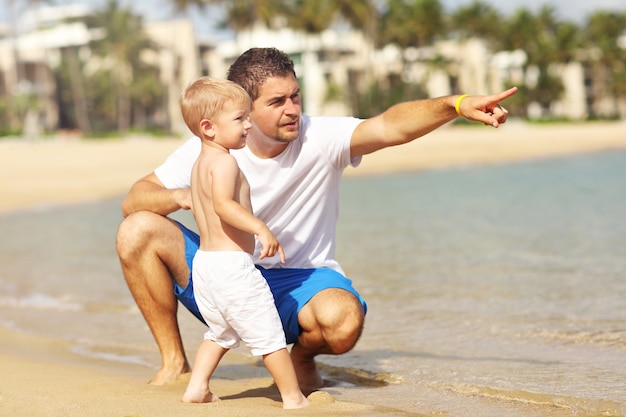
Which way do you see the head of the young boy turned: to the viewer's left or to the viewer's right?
to the viewer's right

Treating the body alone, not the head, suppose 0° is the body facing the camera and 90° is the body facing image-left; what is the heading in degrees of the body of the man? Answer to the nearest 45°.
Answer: approximately 0°

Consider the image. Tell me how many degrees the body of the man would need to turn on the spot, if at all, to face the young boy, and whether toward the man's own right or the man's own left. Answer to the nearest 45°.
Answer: approximately 45° to the man's own right
